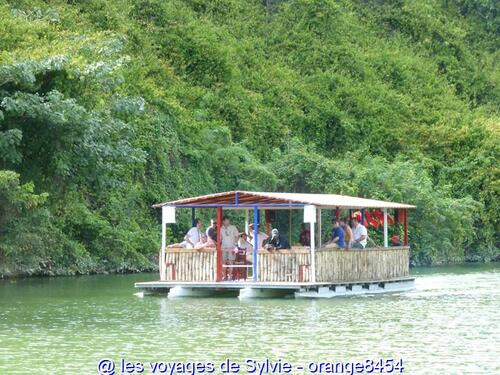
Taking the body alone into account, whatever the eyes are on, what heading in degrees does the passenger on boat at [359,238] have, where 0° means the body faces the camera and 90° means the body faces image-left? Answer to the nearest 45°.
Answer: approximately 45°

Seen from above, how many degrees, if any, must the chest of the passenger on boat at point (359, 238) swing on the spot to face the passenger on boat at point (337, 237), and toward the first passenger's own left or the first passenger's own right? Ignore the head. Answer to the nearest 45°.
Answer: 0° — they already face them

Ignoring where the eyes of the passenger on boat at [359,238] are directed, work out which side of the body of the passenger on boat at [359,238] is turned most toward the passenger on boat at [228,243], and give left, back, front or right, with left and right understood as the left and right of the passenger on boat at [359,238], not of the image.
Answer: front

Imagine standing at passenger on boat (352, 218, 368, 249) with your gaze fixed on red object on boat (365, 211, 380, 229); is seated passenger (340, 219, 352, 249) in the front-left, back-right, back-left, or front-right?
back-left

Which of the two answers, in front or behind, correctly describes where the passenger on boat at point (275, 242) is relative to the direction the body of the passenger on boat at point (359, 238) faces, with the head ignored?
in front

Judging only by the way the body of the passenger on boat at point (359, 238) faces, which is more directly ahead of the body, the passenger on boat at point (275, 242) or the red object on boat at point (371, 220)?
the passenger on boat
